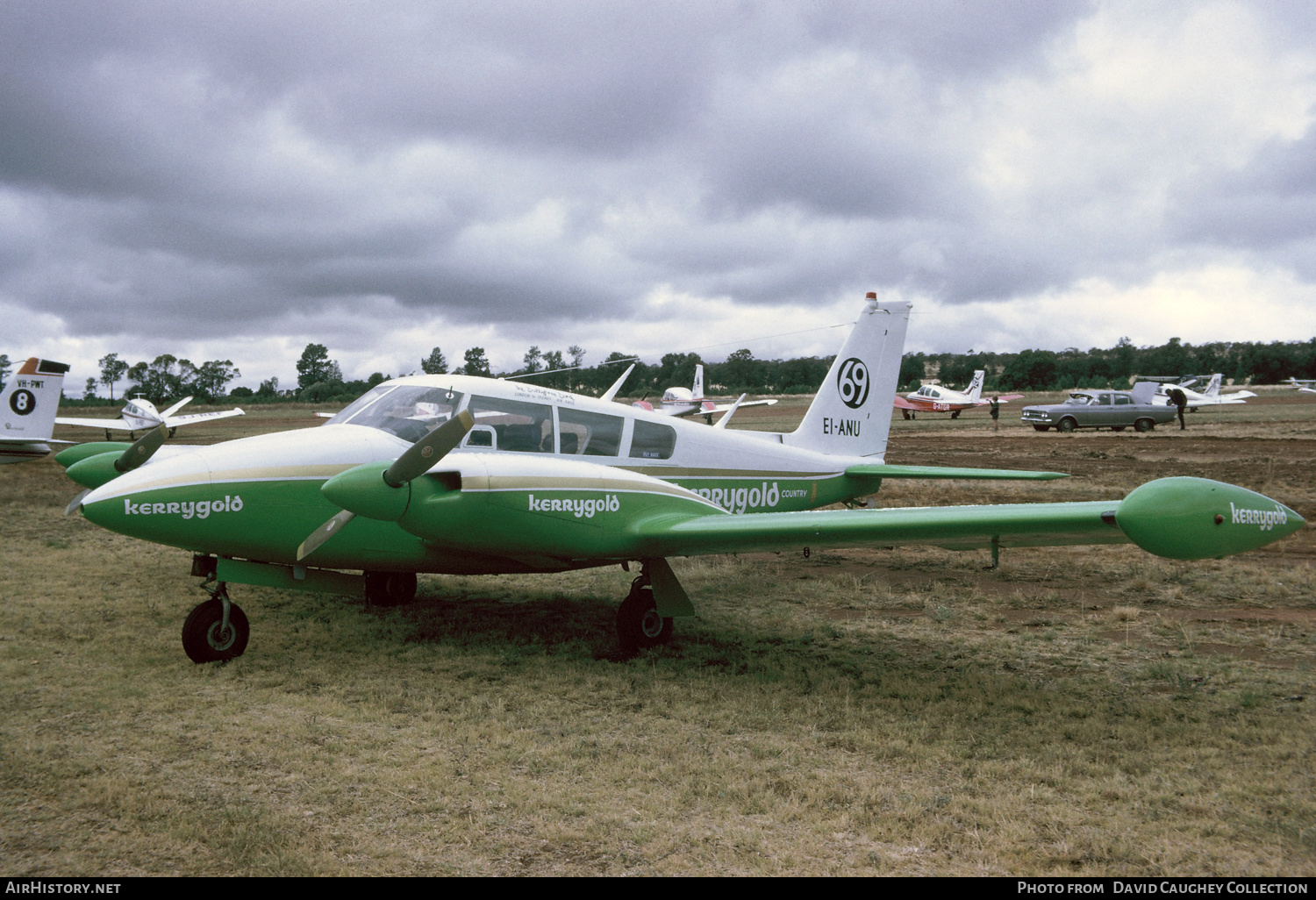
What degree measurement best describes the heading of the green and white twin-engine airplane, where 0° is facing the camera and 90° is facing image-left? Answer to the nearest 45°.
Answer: approximately 45°

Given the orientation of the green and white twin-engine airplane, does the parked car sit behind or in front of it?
behind
